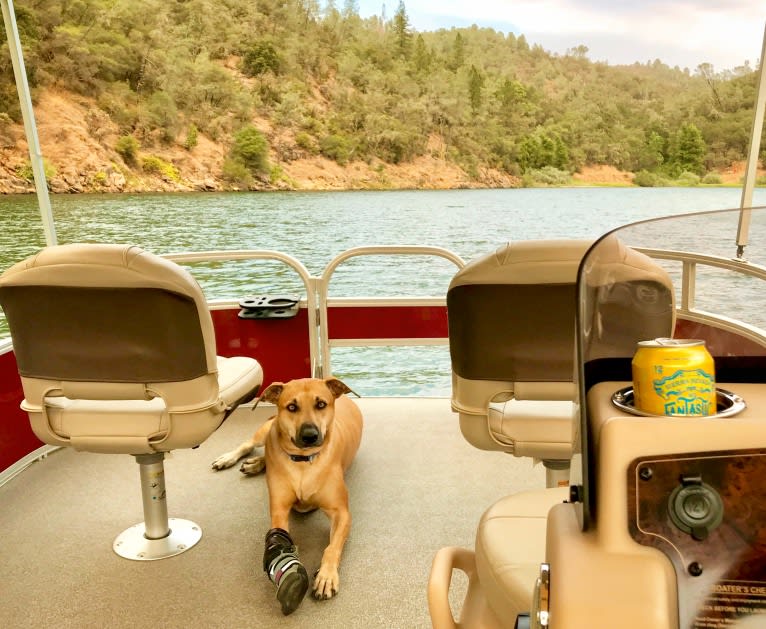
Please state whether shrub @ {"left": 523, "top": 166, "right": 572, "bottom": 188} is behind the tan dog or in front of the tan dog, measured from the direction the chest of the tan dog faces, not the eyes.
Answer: behind

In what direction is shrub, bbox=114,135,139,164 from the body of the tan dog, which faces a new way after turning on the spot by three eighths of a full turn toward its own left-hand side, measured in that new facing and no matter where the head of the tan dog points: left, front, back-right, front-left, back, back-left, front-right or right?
front-left

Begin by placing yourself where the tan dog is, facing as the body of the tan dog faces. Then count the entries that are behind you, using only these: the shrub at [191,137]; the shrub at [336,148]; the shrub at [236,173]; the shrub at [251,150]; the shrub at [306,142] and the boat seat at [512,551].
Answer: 5

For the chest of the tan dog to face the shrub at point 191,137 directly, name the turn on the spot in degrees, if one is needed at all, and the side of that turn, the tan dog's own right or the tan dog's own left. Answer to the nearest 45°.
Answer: approximately 180°

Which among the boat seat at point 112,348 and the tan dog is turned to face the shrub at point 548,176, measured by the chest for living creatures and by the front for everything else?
the boat seat

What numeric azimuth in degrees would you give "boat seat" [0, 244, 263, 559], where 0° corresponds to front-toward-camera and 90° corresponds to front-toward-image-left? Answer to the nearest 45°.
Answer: approximately 225°

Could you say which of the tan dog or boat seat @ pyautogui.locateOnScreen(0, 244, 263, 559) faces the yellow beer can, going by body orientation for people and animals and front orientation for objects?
the tan dog

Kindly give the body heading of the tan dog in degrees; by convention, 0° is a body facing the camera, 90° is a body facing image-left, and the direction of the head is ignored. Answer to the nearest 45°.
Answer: approximately 0°

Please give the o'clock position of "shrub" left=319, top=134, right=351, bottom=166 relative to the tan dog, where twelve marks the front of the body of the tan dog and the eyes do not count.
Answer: The shrub is roughly at 6 o'clock from the tan dog.

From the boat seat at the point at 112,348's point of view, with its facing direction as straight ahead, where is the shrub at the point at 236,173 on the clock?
The shrub is roughly at 11 o'clock from the boat seat.

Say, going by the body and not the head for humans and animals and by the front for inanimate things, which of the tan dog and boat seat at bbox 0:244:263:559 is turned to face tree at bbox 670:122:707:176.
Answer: the boat seat

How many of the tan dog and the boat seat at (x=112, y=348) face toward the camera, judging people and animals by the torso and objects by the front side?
1

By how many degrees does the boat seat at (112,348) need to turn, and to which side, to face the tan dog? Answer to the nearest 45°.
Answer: approximately 45° to its right

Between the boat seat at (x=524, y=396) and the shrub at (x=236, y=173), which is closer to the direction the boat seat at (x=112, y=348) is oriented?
the shrub
